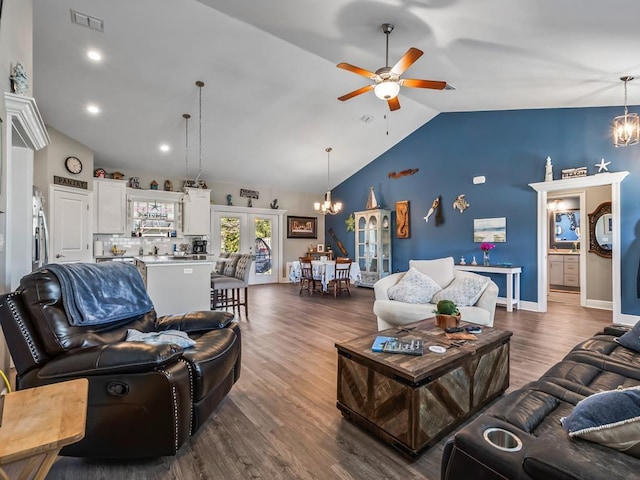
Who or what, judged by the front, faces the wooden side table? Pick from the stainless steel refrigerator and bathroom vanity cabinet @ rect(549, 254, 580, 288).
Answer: the bathroom vanity cabinet

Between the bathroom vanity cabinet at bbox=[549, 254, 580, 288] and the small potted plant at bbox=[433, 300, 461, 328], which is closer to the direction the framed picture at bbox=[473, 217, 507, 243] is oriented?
the small potted plant

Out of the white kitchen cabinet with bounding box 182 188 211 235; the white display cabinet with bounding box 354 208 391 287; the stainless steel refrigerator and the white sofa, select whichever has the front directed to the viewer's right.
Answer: the stainless steel refrigerator

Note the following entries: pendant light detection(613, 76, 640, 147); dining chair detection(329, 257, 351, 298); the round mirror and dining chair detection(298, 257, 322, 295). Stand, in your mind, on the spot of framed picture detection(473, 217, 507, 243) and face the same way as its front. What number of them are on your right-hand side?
2

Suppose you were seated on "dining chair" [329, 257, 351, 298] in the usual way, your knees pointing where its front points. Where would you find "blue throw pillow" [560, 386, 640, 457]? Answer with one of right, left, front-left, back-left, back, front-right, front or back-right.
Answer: back-left

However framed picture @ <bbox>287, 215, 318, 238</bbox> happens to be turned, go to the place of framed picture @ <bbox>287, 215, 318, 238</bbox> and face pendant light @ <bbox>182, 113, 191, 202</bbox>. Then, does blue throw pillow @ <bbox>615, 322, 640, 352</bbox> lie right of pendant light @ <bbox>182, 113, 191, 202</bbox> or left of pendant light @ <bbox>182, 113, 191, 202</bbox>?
left

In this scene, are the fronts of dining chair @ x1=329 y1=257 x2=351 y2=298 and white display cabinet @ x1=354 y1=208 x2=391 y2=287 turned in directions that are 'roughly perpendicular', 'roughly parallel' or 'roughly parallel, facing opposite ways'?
roughly perpendicular

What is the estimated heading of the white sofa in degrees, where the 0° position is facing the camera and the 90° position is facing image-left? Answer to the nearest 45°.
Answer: approximately 0°

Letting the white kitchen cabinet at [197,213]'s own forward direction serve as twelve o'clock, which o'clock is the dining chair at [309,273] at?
The dining chair is roughly at 10 o'clock from the white kitchen cabinet.

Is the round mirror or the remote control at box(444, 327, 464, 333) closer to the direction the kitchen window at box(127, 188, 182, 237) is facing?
the remote control

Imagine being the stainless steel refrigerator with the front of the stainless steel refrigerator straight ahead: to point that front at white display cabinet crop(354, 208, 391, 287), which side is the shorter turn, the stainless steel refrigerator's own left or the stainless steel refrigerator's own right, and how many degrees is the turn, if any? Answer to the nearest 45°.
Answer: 0° — it already faces it
